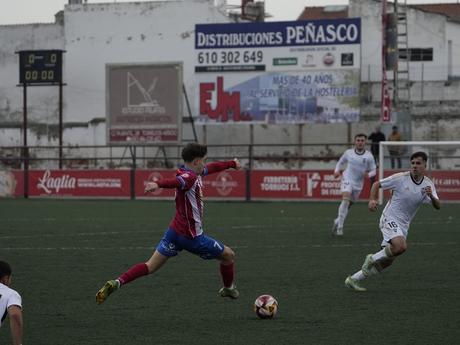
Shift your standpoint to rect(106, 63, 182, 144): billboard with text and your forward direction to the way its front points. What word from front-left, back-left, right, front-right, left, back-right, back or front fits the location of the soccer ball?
front

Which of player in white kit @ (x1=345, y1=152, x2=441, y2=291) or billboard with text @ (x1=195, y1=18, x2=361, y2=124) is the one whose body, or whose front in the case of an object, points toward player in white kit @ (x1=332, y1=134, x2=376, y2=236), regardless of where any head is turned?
the billboard with text

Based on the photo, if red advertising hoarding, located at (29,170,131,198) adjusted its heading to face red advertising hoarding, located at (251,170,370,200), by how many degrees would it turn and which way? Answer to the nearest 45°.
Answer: approximately 45° to its left

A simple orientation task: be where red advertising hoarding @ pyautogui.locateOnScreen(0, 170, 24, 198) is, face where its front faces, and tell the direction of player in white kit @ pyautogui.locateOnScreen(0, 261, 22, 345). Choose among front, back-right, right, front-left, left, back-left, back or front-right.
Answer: front

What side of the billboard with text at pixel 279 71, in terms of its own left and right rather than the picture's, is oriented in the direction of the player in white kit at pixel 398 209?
front

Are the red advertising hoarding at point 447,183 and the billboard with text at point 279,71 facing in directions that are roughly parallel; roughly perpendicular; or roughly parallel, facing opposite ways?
roughly parallel

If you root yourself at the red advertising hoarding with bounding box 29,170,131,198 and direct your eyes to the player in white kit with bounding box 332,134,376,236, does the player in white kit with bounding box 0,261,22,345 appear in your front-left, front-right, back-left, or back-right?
front-right

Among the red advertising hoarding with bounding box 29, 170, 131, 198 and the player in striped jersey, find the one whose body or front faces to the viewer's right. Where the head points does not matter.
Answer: the player in striped jersey

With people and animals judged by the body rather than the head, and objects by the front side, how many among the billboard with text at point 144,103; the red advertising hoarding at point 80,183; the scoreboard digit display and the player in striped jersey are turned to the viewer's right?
1

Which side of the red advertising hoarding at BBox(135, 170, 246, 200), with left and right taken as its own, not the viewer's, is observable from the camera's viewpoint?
front

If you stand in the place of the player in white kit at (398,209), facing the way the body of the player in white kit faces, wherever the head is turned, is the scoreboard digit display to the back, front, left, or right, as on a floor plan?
back

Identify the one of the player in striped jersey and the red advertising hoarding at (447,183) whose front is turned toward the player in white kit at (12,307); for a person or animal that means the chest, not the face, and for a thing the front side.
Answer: the red advertising hoarding

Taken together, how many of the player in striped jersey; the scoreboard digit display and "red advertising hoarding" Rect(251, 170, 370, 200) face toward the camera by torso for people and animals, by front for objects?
2

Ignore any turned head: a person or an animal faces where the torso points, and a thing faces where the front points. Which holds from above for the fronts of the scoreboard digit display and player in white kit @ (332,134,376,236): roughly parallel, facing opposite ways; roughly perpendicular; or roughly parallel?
roughly parallel

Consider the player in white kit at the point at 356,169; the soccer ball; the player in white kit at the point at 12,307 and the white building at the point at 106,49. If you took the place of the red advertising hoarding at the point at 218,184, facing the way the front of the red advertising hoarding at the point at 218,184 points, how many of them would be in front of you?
3

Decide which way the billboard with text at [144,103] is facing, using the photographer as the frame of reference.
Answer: facing the viewer

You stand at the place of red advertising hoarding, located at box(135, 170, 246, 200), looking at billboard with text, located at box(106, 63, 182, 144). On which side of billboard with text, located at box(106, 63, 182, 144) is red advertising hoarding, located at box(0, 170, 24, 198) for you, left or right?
left

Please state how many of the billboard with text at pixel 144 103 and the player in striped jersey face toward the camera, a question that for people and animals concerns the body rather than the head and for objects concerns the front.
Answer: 1

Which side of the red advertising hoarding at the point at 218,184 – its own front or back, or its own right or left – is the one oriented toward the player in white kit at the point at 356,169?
front

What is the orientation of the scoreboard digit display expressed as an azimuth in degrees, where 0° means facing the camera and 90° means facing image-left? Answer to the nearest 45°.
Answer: approximately 0°

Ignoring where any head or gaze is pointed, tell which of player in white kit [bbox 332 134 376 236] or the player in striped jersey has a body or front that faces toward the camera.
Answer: the player in white kit
